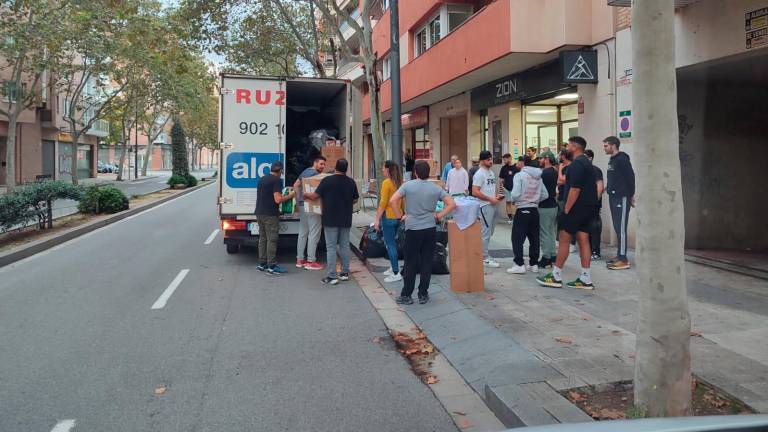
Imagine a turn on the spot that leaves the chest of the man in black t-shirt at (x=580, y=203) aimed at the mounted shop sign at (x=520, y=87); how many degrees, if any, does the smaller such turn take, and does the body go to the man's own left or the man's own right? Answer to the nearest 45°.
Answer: approximately 90° to the man's own right

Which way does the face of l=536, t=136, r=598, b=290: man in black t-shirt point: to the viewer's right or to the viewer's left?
to the viewer's left

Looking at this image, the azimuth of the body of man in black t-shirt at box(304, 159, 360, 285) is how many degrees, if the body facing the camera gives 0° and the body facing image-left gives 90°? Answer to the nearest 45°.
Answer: approximately 180°

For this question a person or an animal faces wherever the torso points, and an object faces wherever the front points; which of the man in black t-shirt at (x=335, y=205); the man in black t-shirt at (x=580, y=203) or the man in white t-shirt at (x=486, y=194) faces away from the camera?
the man in black t-shirt at (x=335, y=205)

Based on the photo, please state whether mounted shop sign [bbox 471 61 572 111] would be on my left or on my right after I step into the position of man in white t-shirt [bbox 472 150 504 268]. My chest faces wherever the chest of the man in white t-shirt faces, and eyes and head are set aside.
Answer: on my left

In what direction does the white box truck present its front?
away from the camera

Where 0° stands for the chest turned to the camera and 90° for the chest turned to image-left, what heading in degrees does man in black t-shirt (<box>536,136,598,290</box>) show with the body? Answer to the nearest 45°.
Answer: approximately 90°
